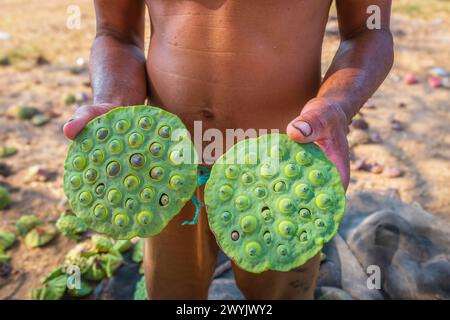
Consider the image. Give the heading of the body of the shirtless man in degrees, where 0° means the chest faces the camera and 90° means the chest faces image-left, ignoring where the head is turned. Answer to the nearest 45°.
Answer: approximately 0°
